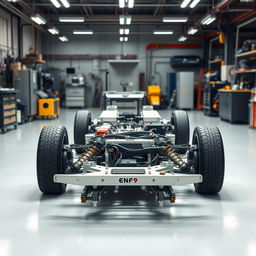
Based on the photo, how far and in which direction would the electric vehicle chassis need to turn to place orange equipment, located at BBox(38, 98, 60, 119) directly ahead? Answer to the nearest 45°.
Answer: approximately 180°

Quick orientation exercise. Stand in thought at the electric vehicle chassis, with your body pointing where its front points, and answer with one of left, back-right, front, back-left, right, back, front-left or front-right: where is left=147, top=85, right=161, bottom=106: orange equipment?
back

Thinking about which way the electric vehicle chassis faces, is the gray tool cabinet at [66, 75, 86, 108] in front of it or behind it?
behind

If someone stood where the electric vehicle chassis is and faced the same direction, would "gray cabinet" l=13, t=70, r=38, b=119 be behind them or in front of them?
behind

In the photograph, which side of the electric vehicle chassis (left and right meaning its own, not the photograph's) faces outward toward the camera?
front

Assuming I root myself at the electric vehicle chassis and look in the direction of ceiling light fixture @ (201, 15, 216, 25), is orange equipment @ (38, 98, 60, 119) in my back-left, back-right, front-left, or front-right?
front-left

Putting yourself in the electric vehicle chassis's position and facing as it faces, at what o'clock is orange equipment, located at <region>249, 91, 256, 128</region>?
The orange equipment is roughly at 7 o'clock from the electric vehicle chassis.

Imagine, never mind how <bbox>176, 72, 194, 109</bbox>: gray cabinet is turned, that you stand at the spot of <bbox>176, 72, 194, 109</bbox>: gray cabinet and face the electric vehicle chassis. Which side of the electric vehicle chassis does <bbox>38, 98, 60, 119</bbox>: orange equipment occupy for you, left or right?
right

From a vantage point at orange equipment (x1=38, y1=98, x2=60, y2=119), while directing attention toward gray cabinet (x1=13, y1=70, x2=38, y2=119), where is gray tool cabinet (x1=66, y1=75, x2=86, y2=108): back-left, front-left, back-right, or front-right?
back-right

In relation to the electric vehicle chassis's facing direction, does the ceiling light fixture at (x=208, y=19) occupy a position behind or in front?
behind

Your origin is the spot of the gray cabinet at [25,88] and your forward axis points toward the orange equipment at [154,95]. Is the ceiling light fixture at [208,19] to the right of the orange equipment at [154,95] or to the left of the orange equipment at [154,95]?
right

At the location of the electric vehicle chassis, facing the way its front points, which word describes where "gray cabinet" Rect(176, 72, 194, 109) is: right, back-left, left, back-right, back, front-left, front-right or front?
back

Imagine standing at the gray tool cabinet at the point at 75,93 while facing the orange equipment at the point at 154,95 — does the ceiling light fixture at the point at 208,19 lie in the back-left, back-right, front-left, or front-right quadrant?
front-right
